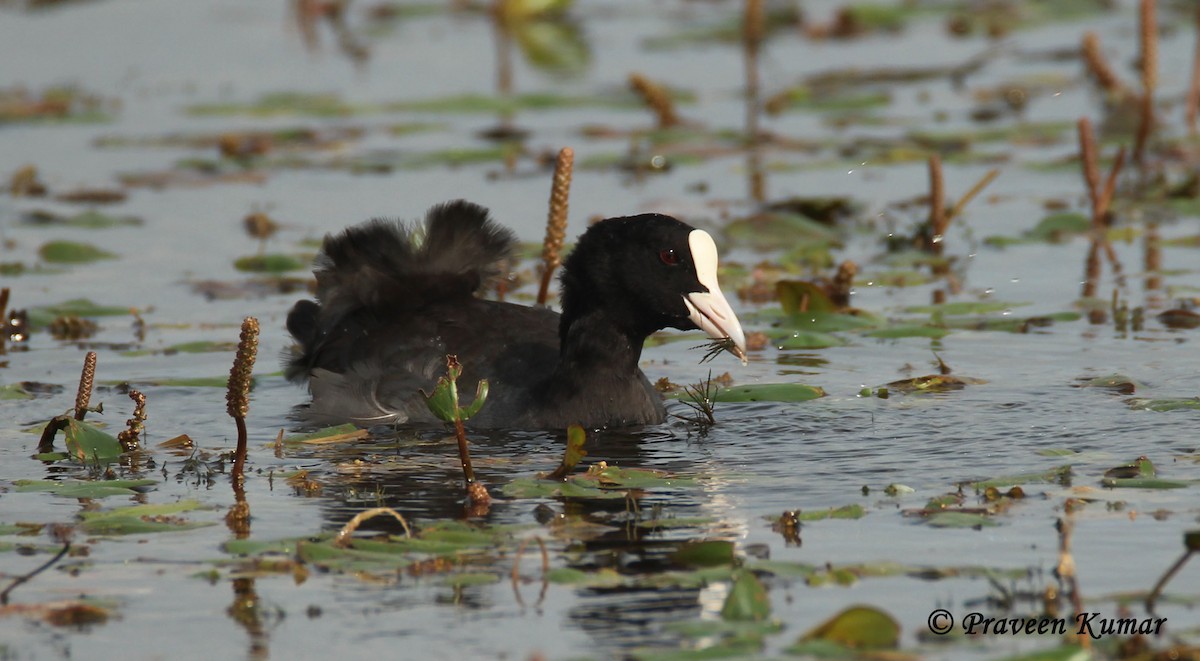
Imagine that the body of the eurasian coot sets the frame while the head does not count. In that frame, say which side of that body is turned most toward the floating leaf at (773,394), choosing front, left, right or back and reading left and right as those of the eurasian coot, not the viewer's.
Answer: front

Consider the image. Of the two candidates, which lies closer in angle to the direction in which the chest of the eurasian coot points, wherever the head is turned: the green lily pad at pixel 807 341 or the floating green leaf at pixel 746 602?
the green lily pad

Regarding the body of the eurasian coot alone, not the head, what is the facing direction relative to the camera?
to the viewer's right

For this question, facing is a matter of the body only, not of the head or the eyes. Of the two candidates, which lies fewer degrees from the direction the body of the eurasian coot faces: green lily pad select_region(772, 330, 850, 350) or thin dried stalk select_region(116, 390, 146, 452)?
the green lily pad

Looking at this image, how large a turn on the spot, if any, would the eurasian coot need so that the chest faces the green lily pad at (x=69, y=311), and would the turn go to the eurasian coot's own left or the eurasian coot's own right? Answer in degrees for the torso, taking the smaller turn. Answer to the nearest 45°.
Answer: approximately 135° to the eurasian coot's own left

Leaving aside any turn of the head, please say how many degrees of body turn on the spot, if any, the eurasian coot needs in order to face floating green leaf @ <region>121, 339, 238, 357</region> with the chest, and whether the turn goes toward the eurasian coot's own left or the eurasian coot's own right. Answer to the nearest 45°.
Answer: approximately 135° to the eurasian coot's own left

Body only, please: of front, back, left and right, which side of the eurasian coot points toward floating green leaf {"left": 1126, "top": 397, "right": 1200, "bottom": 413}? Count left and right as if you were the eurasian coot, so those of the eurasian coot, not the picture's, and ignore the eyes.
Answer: front

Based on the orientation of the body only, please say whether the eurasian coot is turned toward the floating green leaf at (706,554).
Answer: no

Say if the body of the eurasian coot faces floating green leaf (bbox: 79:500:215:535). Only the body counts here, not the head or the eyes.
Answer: no
